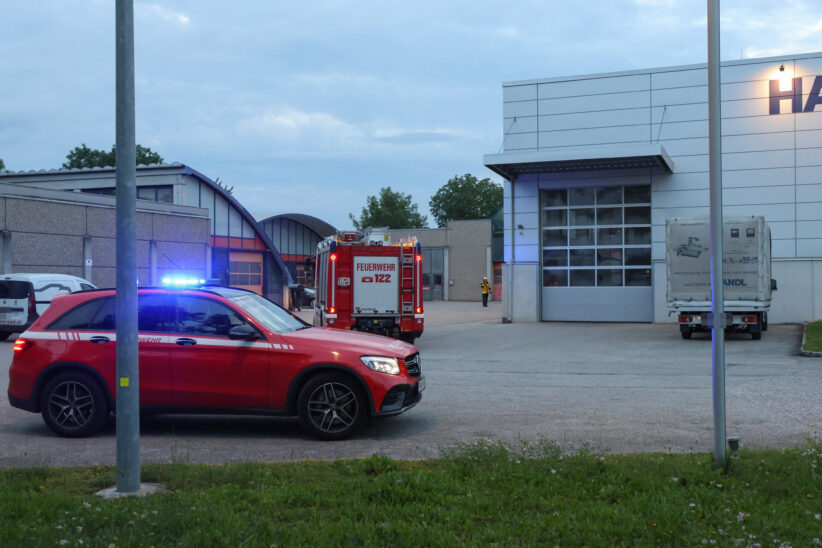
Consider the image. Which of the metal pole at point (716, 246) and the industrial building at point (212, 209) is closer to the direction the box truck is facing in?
the industrial building

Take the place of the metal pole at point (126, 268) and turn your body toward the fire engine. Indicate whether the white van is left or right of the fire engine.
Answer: left

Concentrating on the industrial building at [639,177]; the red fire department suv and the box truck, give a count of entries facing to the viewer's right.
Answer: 1

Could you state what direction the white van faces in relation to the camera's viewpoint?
facing away from the viewer and to the right of the viewer

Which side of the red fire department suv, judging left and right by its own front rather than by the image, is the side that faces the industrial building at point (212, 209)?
left

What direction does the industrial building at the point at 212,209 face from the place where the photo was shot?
facing the viewer and to the right of the viewer

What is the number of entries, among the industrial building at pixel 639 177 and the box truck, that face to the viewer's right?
0

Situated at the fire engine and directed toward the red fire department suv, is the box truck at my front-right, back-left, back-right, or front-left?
back-left

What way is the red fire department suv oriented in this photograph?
to the viewer's right

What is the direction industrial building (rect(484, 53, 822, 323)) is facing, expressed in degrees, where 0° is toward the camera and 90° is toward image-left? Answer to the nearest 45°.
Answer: approximately 0°

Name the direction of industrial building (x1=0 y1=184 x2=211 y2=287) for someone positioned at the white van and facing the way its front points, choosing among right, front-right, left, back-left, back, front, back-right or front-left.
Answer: front-left

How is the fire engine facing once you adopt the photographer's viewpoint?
facing away from the viewer

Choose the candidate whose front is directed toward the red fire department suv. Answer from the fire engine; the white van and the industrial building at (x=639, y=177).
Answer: the industrial building

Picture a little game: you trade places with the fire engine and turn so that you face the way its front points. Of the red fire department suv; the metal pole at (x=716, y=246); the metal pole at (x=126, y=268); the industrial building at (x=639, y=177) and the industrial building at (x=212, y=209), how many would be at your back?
3

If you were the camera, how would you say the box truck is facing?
facing away from the viewer

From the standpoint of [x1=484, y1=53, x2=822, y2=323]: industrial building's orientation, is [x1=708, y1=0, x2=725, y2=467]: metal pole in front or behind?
in front
